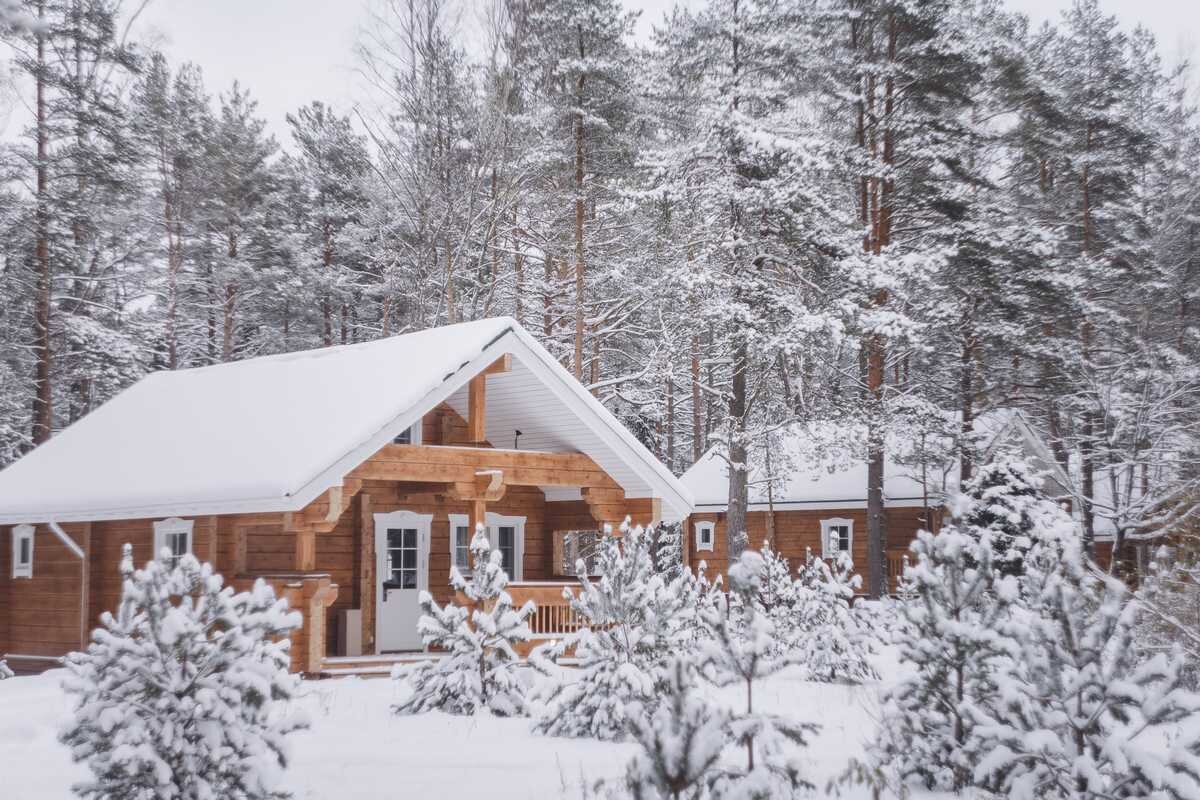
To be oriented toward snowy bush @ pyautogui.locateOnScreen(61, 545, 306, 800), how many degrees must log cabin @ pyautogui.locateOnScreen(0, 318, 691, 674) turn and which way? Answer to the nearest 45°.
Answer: approximately 45° to its right

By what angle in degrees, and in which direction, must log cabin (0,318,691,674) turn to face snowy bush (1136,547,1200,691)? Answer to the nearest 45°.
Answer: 0° — it already faces it

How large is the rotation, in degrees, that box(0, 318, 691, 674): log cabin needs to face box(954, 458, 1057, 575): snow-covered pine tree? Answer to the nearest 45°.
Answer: approximately 45° to its left

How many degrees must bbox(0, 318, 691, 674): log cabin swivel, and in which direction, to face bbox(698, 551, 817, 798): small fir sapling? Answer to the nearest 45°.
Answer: approximately 45° to its right

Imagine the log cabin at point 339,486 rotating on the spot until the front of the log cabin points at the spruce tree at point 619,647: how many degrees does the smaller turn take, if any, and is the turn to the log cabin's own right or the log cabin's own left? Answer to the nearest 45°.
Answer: approximately 45° to the log cabin's own right

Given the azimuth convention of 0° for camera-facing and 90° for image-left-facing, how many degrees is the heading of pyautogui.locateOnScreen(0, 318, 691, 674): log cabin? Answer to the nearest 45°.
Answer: approximately 315°

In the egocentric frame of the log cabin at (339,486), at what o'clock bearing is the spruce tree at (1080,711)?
The spruce tree is roughly at 1 o'clock from the log cabin.

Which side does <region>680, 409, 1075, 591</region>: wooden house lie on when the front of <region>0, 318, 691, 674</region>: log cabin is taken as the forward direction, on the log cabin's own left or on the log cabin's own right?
on the log cabin's own left

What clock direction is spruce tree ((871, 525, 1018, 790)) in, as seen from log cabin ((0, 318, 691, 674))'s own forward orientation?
The spruce tree is roughly at 1 o'clock from the log cabin.
